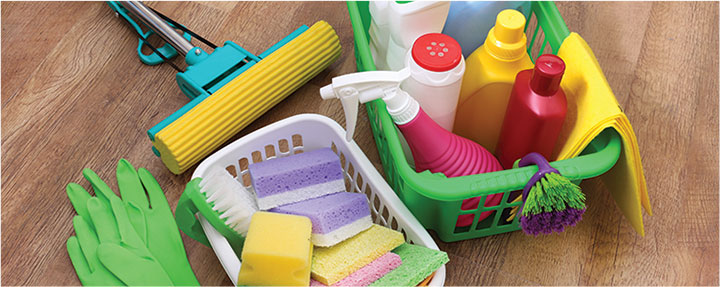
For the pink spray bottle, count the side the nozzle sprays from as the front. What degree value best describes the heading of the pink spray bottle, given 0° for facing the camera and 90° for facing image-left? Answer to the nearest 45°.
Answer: approximately 90°
